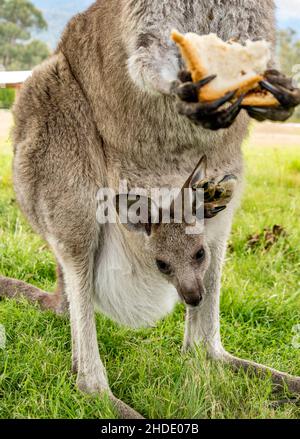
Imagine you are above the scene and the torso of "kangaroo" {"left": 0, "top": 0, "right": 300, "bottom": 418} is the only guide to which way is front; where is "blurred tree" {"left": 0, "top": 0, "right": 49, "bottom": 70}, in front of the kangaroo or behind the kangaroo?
behind

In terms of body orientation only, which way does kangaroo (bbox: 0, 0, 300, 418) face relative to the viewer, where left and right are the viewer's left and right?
facing the viewer and to the right of the viewer
